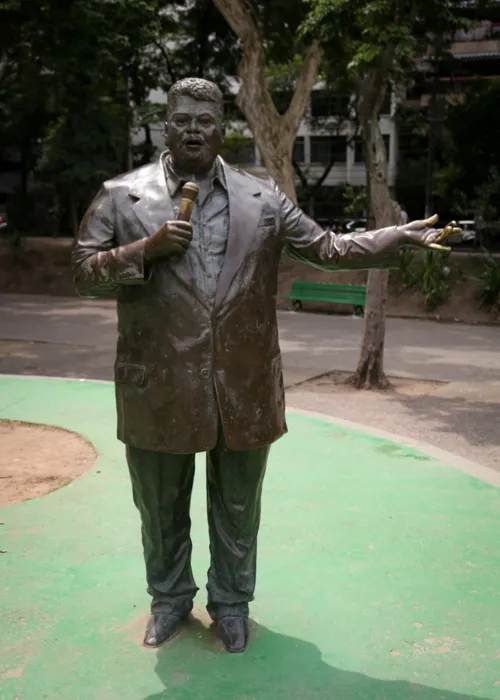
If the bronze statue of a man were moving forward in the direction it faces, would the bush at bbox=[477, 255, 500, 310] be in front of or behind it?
behind

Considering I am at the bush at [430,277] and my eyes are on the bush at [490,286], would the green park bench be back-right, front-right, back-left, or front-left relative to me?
back-right

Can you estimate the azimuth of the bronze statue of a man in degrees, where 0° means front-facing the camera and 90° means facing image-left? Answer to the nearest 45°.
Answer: approximately 0°

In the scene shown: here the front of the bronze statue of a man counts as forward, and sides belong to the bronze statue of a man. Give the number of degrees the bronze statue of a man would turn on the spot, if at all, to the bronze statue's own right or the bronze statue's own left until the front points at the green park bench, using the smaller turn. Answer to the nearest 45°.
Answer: approximately 180°

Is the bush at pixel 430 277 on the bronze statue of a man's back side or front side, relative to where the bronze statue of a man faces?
on the back side
